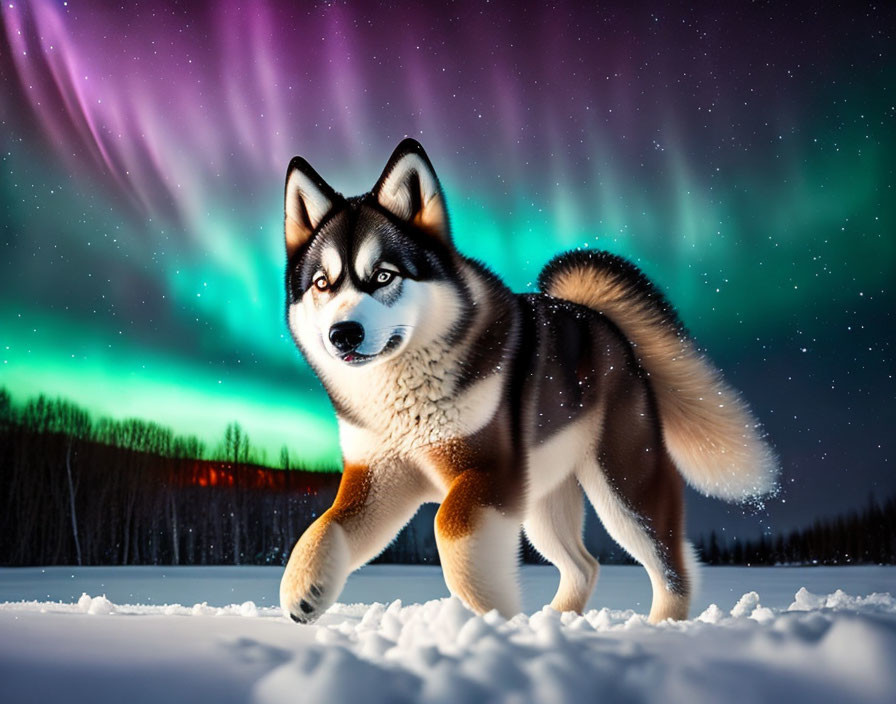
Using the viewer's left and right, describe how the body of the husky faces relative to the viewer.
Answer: facing the viewer and to the left of the viewer
